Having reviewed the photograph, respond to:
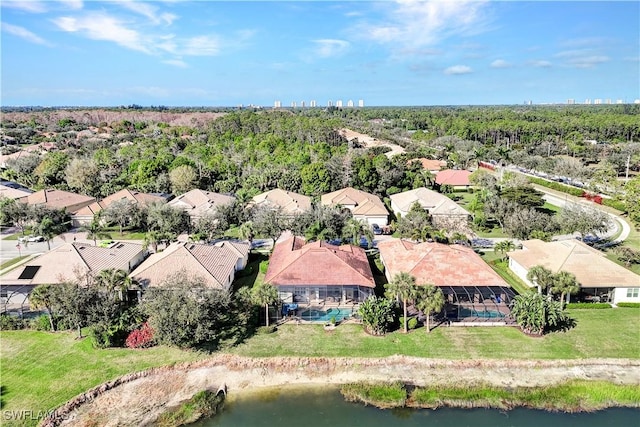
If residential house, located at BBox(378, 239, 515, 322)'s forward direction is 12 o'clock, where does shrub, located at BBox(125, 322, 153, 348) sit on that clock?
The shrub is roughly at 8 o'clock from the residential house.

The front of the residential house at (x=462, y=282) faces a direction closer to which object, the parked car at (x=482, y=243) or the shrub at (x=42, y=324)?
the parked car

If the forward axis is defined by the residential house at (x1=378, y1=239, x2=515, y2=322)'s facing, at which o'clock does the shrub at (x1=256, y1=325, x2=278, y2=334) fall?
The shrub is roughly at 8 o'clock from the residential house.

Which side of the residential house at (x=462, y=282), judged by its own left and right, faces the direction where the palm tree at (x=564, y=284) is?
right

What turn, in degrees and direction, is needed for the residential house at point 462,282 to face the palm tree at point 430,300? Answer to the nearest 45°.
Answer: approximately 180°

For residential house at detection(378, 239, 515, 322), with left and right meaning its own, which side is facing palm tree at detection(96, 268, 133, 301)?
left

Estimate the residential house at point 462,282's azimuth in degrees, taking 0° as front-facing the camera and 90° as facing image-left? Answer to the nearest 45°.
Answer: approximately 180°

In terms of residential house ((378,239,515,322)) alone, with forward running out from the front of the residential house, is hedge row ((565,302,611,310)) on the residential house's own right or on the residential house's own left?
on the residential house's own right
